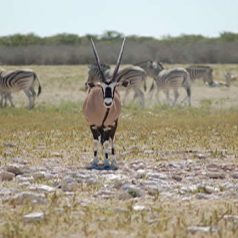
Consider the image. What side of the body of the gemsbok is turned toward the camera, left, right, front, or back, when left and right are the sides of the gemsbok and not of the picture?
front

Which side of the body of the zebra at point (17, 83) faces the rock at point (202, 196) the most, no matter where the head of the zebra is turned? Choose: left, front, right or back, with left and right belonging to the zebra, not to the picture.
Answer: left

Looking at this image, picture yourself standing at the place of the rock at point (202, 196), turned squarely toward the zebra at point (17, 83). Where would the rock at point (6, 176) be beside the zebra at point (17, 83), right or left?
left

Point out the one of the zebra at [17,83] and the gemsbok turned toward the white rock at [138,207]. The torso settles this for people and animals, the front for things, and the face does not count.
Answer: the gemsbok

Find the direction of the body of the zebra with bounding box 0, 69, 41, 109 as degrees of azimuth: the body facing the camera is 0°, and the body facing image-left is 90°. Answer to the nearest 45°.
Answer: approximately 90°

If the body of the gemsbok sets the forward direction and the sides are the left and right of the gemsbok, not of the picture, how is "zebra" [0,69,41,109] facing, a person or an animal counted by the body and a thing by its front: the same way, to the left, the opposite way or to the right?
to the right

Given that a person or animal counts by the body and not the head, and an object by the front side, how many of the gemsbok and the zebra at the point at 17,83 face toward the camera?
1

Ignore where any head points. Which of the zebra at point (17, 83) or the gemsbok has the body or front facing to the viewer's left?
the zebra

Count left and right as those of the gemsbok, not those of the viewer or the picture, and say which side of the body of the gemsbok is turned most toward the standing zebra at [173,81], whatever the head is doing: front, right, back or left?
back
